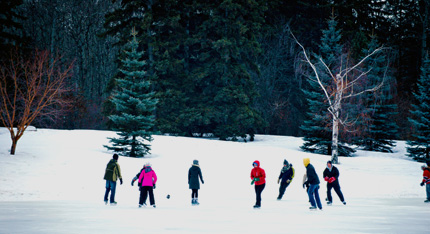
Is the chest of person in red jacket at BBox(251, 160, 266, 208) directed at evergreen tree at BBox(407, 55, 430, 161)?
no

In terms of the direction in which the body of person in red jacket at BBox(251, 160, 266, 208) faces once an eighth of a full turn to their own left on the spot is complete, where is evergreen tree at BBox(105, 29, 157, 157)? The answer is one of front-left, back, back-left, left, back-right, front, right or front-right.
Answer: back-right

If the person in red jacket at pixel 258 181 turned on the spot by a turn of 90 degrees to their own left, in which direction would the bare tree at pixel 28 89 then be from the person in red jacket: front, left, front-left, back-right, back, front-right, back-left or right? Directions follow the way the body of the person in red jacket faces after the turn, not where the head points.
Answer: back

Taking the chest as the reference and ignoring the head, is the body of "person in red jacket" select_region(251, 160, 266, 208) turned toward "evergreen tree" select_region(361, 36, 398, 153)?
no
